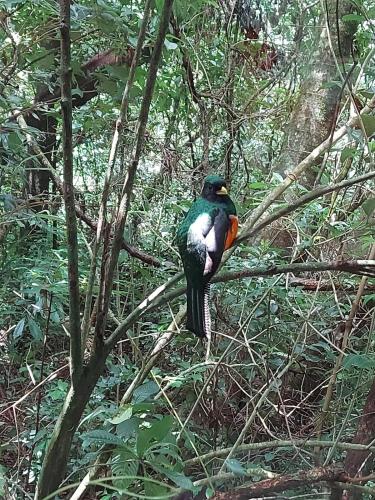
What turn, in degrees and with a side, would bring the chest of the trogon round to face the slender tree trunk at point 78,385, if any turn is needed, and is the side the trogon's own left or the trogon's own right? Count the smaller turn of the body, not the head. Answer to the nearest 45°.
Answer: approximately 180°

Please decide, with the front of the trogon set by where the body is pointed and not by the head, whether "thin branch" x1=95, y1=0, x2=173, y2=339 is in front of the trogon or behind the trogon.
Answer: behind

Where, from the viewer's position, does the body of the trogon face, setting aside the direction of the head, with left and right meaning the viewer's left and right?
facing away from the viewer and to the right of the viewer
